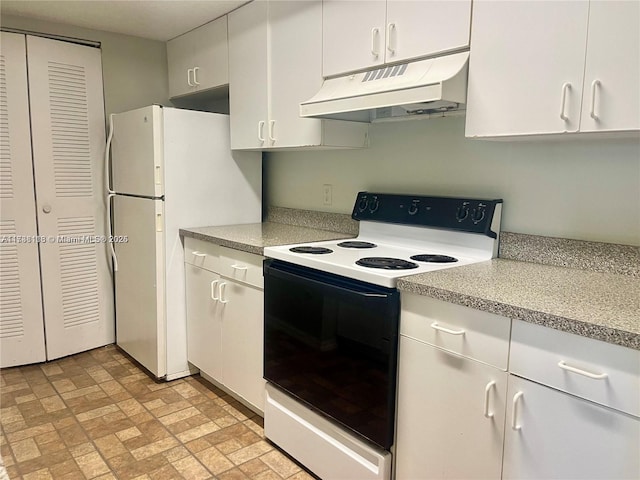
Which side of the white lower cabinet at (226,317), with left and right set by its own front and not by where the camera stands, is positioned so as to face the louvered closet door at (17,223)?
right

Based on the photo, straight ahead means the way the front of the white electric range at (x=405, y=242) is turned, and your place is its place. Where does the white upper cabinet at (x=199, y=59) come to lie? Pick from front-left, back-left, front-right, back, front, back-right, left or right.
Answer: right

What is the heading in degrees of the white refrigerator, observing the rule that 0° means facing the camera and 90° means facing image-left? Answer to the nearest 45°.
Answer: approximately 45°

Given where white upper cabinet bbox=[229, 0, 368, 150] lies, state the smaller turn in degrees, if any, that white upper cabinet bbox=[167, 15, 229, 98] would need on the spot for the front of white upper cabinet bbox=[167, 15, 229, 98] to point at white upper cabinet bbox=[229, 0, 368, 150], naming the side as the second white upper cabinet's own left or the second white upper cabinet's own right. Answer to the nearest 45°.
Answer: approximately 90° to the second white upper cabinet's own left

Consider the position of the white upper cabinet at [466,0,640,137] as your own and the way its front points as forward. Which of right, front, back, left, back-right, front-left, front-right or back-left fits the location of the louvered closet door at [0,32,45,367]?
right

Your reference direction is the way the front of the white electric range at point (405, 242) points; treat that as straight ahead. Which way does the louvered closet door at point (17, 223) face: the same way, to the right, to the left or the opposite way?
to the left

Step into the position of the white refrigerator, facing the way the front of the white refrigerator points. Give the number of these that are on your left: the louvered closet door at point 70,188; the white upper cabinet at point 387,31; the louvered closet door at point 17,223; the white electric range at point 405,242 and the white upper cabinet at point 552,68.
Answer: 3

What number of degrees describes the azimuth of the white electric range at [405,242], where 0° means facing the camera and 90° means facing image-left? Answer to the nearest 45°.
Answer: approximately 45°

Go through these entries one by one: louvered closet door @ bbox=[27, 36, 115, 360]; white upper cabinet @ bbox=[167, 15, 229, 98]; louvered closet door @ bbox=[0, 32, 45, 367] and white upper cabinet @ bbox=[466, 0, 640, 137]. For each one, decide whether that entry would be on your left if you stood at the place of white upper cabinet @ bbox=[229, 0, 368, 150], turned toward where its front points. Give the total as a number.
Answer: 1

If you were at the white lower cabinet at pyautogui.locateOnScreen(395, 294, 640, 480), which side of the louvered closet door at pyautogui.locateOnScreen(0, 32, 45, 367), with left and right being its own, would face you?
front

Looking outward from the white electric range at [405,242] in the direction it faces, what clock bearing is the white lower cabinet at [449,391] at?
The white lower cabinet is roughly at 10 o'clock from the white electric range.

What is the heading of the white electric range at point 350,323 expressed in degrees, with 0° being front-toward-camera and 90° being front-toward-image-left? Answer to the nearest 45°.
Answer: approximately 45°
